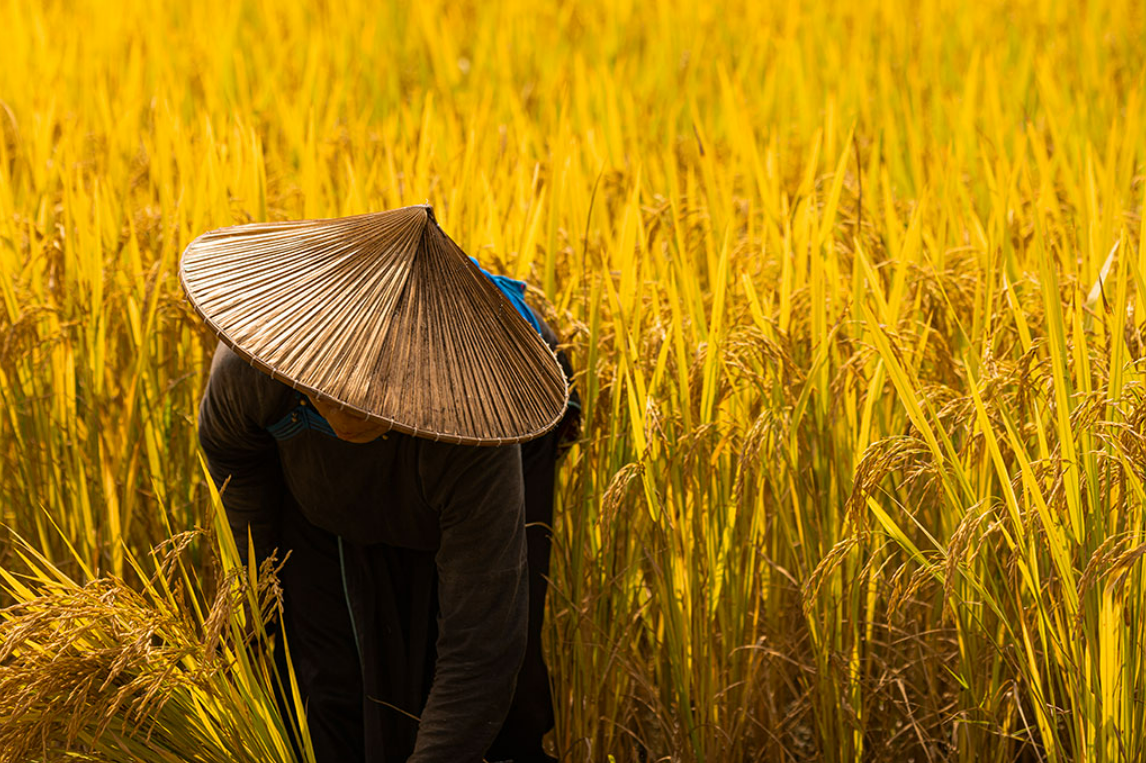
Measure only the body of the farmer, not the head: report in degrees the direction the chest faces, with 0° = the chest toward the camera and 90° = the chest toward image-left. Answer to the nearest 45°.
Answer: approximately 45°
